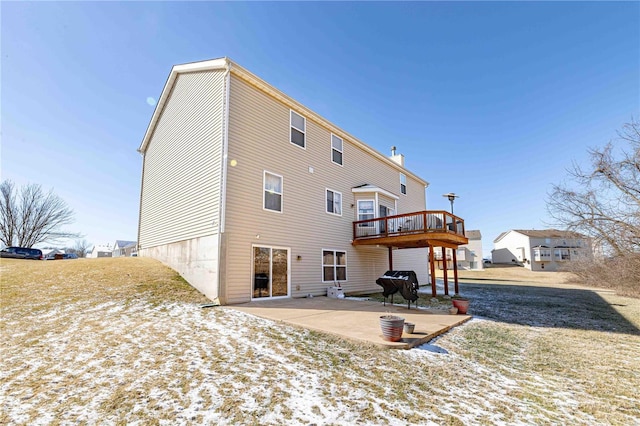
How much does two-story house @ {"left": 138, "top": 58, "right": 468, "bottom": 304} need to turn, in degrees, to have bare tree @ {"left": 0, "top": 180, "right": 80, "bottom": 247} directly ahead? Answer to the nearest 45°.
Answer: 0° — it already faces it

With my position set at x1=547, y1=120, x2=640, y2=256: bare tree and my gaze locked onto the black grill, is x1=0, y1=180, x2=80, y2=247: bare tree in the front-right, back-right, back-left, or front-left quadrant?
front-right

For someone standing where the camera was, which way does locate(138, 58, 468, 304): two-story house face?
facing away from the viewer and to the left of the viewer

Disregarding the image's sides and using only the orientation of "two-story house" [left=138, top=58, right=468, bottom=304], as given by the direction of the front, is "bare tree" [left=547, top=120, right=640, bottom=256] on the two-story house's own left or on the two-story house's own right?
on the two-story house's own right
